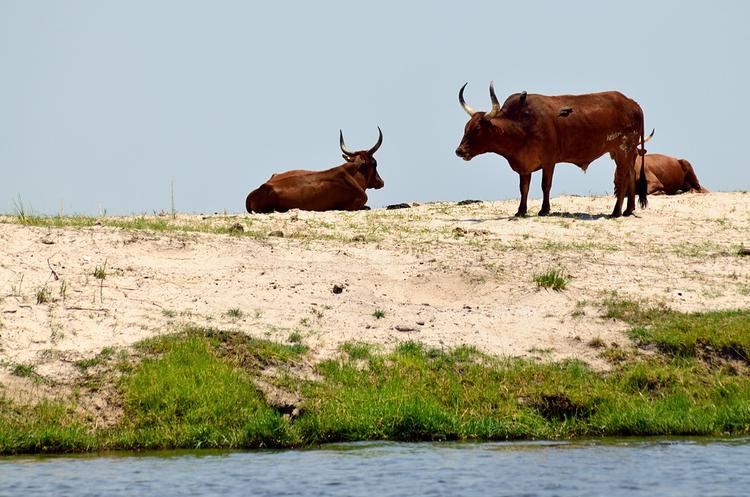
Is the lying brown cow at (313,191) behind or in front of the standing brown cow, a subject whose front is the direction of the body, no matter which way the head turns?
in front

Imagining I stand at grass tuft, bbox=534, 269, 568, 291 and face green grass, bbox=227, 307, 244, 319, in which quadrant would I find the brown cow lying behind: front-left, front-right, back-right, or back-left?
back-right

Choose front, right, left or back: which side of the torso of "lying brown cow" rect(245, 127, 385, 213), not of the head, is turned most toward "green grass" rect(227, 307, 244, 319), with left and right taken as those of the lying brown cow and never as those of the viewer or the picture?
right

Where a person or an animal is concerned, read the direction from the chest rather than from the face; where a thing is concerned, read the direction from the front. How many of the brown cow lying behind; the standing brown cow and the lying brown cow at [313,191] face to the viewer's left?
2

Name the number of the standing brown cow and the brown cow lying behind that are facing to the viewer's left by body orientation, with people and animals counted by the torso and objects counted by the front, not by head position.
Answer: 2

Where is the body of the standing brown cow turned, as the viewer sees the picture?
to the viewer's left

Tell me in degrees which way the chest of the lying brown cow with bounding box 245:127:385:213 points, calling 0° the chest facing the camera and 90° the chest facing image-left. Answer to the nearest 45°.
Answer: approximately 270°

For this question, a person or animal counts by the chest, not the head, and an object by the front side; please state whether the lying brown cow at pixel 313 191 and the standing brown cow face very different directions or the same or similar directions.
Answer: very different directions

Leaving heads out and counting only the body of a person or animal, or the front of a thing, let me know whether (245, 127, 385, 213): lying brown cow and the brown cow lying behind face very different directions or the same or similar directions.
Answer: very different directions

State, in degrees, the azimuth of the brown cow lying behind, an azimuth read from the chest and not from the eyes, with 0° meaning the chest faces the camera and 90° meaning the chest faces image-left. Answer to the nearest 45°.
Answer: approximately 90°

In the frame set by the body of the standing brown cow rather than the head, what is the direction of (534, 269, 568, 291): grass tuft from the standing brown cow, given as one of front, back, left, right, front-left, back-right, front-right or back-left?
left
